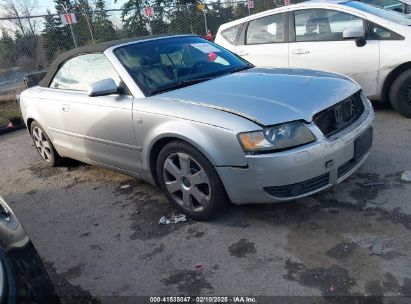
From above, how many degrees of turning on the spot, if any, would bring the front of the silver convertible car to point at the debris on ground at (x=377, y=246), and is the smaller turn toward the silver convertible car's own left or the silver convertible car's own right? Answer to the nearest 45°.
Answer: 0° — it already faces it

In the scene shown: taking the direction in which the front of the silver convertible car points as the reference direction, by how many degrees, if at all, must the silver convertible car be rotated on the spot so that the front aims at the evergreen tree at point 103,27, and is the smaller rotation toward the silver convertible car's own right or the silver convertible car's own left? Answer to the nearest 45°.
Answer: approximately 135° to the silver convertible car's own left

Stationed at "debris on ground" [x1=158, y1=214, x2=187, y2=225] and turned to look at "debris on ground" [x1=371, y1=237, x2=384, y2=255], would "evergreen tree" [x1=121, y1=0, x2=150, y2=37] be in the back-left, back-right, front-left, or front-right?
back-left

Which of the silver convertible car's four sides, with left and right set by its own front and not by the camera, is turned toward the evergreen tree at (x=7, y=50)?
back

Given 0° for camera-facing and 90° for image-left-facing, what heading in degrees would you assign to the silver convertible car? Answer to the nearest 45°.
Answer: approximately 315°

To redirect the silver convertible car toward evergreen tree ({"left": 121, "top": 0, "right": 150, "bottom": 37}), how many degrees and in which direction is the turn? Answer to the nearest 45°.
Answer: approximately 135° to its left

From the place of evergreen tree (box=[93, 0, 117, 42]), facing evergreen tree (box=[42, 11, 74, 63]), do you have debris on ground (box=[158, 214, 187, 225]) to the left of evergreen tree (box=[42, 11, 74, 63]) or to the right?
left
